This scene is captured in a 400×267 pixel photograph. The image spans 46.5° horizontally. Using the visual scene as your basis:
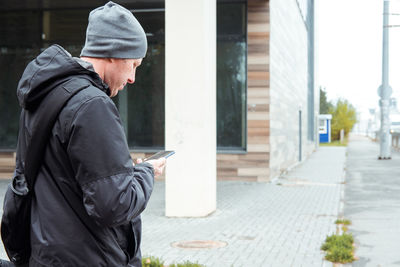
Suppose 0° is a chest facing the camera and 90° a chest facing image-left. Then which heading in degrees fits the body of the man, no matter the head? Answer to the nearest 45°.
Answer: approximately 270°

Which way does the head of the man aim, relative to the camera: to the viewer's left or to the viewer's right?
to the viewer's right

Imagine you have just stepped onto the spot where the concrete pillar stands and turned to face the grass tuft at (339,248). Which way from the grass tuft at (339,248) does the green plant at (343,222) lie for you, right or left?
left
